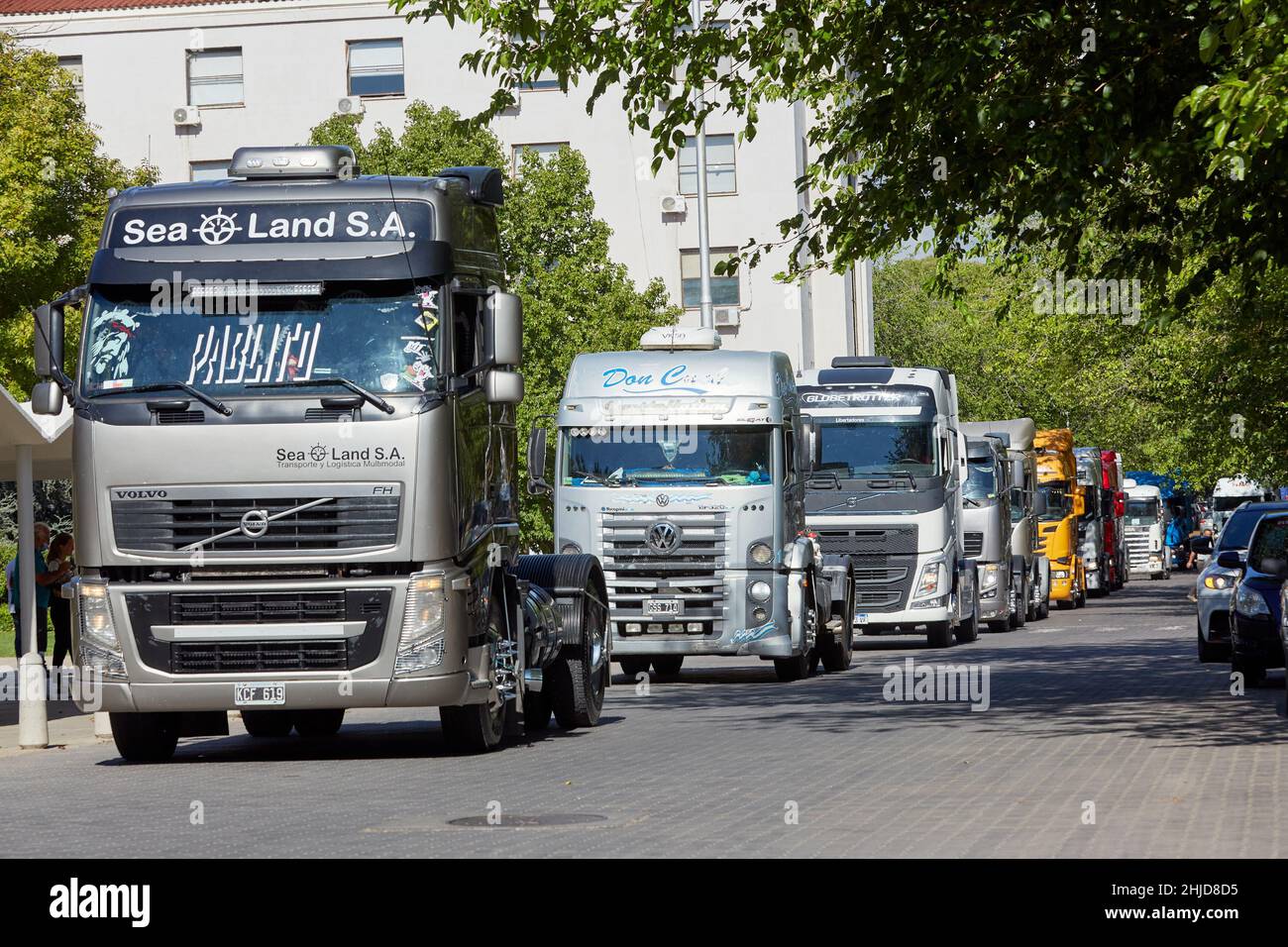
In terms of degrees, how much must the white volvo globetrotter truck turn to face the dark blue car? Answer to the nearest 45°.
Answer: approximately 45° to its left

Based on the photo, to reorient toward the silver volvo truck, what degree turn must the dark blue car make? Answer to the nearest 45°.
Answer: approximately 45° to its right

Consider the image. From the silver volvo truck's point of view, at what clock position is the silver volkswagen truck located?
The silver volkswagen truck is roughly at 7 o'clock from the silver volvo truck.

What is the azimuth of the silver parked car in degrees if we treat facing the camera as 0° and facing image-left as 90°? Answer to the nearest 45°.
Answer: approximately 0°

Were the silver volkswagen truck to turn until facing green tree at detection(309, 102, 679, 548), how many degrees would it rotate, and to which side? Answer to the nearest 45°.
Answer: approximately 180°

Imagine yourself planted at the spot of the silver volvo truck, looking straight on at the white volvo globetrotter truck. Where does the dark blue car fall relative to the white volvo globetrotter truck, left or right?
right

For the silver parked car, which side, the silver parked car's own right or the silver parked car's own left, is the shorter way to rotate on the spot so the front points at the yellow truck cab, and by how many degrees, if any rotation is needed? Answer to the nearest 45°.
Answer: approximately 180°
